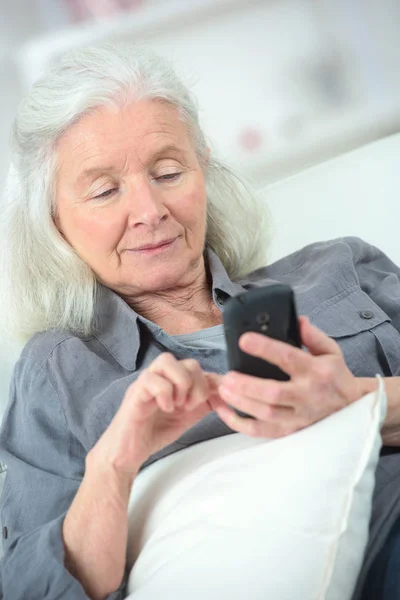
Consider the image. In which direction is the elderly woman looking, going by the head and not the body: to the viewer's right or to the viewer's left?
to the viewer's right

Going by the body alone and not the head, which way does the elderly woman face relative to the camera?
toward the camera
